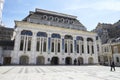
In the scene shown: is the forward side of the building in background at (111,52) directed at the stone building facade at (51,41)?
yes

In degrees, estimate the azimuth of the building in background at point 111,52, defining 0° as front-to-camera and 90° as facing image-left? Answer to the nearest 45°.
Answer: approximately 45°
